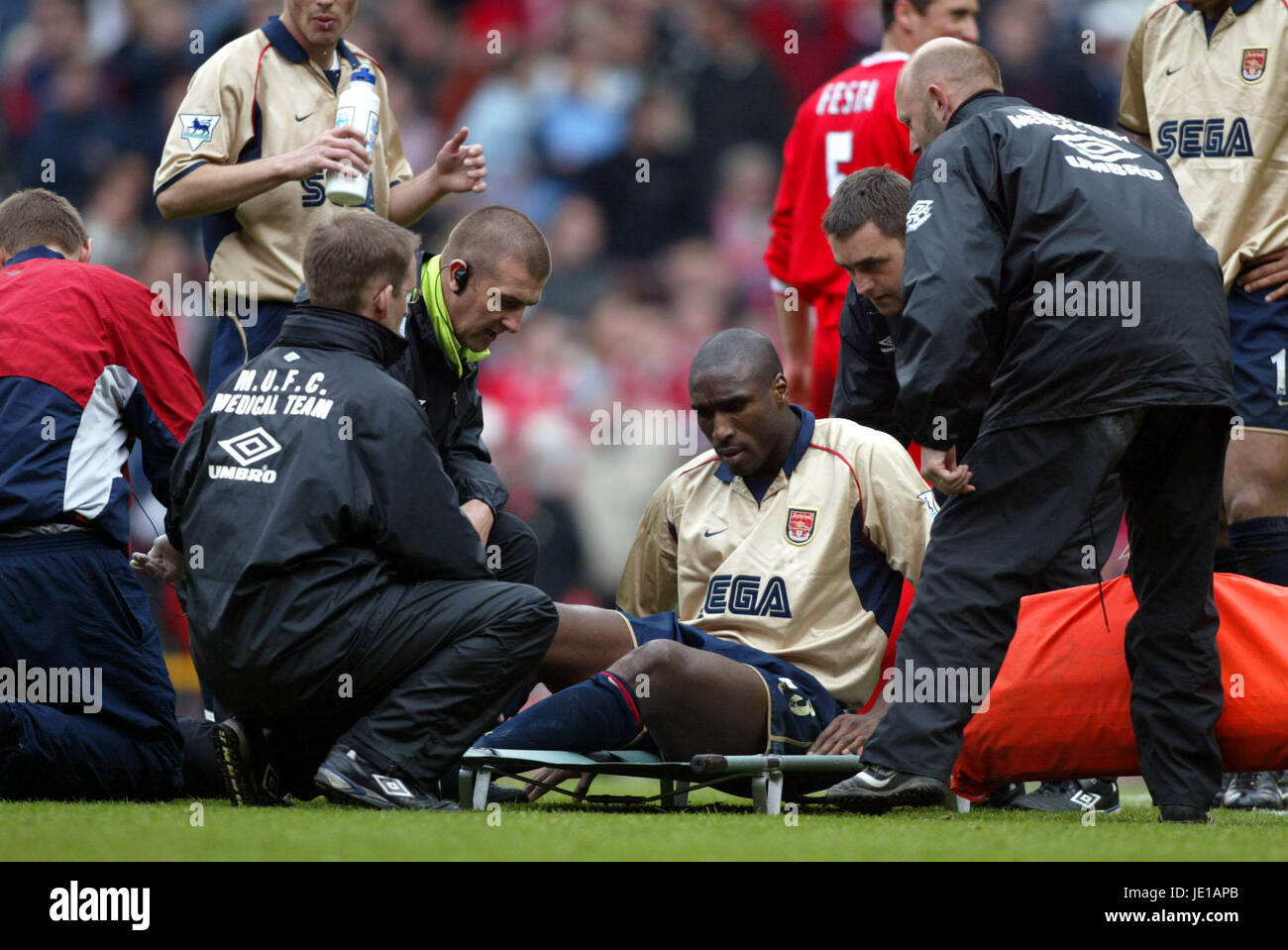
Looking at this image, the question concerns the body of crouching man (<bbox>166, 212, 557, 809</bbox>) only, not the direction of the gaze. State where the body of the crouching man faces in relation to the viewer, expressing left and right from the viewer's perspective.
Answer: facing away from the viewer and to the right of the viewer

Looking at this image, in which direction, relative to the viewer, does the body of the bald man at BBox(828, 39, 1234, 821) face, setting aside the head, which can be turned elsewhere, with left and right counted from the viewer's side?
facing away from the viewer and to the left of the viewer

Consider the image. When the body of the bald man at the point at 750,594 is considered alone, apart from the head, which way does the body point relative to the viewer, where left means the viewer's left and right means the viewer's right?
facing the viewer and to the left of the viewer

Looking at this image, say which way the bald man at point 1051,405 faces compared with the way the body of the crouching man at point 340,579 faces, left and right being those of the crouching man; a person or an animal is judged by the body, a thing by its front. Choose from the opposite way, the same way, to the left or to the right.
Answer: to the left

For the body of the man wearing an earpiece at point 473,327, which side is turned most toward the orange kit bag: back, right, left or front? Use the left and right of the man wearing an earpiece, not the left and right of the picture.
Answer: front

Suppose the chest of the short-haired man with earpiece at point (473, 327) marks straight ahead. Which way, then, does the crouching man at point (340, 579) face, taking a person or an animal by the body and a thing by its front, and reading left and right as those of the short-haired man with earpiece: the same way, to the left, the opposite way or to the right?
to the left

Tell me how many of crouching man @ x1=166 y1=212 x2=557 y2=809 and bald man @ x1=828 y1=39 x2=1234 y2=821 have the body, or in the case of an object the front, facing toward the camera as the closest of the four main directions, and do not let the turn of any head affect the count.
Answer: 0

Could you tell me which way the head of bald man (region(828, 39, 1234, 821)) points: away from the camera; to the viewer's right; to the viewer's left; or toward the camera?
to the viewer's left

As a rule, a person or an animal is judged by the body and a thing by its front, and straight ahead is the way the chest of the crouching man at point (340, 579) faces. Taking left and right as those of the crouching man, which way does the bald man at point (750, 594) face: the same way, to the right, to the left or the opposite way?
the opposite way

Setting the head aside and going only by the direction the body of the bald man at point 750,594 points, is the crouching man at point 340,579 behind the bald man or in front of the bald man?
in front

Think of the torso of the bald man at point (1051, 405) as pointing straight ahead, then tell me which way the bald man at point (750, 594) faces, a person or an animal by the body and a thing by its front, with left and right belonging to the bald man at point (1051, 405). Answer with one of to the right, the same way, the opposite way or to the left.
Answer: to the left

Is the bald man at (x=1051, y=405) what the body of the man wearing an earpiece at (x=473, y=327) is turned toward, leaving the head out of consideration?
yes

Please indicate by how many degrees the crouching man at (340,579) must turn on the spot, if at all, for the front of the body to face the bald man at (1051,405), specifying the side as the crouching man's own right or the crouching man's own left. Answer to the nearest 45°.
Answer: approximately 45° to the crouching man's own right

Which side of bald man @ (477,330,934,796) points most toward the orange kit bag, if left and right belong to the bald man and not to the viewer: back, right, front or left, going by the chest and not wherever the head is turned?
left

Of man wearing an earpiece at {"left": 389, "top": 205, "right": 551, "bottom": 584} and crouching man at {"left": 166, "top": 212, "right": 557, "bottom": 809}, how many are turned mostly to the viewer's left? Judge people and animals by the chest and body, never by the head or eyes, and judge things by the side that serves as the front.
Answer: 0
